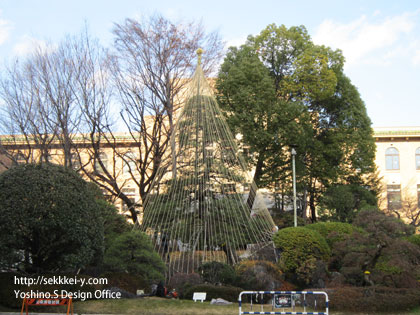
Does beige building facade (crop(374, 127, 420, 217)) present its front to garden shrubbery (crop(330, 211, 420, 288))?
yes

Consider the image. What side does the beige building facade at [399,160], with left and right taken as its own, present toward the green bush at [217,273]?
front

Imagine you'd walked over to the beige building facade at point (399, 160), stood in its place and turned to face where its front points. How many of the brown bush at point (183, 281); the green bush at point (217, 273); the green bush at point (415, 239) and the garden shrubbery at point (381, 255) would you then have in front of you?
4

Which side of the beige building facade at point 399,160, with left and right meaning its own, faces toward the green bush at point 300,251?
front

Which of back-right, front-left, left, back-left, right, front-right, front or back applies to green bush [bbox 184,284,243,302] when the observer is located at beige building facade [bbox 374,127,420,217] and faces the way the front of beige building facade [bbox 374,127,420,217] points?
front

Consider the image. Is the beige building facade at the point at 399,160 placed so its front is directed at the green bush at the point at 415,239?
yes

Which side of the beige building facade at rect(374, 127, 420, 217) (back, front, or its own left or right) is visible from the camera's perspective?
front

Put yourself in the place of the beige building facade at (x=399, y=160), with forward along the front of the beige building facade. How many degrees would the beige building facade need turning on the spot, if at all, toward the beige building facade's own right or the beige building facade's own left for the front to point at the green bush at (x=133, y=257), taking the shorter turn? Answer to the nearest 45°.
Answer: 0° — it already faces it

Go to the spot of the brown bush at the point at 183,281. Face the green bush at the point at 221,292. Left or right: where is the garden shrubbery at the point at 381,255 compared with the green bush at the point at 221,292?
left

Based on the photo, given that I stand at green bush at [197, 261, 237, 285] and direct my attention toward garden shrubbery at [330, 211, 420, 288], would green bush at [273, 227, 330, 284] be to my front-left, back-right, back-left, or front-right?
front-left
